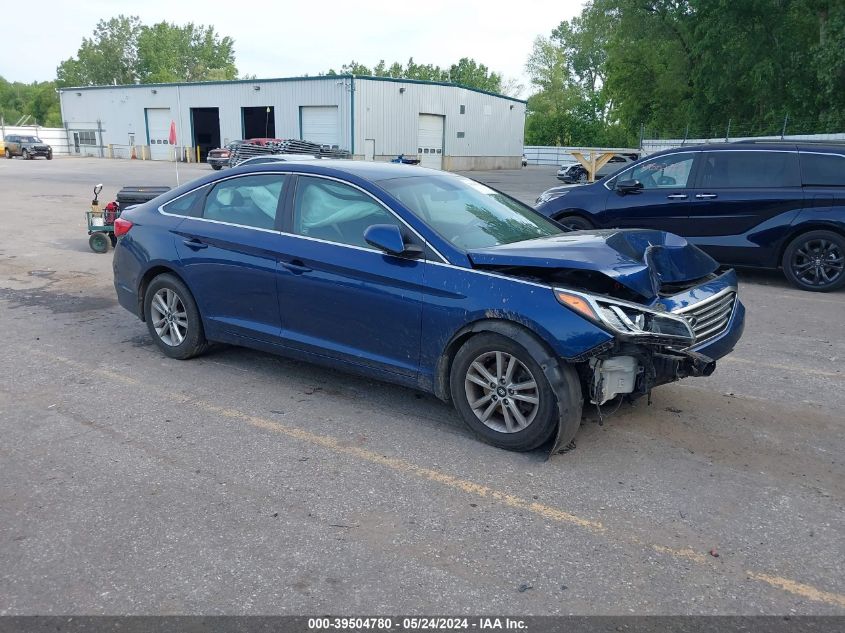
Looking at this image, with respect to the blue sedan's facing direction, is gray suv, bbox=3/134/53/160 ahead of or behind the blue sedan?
behind

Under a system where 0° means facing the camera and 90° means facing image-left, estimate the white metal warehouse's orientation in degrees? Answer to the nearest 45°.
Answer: approximately 45°

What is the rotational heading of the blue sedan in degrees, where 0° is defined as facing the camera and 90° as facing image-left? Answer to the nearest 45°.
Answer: approximately 315°

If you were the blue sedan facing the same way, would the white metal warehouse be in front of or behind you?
behind

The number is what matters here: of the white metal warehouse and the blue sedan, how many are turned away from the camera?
0

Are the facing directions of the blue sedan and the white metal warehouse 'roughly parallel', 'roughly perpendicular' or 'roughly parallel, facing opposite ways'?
roughly perpendicular

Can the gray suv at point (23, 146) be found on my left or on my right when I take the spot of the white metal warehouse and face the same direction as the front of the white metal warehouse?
on my right
